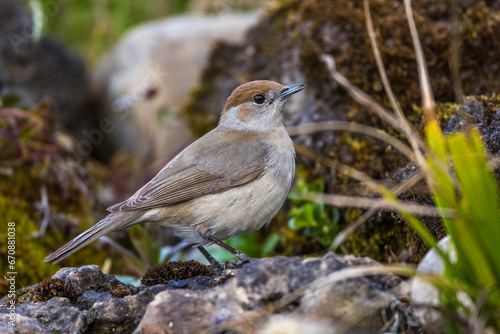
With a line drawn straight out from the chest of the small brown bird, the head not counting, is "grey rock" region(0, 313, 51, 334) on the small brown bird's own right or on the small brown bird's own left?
on the small brown bird's own right

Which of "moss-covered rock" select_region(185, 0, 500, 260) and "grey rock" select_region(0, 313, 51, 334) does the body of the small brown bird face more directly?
the moss-covered rock

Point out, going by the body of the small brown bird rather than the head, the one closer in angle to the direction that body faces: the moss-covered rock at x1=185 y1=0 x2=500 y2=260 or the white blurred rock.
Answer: the moss-covered rock

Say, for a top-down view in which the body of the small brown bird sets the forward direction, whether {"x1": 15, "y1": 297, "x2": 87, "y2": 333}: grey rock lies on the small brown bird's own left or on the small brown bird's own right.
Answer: on the small brown bird's own right

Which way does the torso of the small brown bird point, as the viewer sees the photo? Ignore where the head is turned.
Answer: to the viewer's right

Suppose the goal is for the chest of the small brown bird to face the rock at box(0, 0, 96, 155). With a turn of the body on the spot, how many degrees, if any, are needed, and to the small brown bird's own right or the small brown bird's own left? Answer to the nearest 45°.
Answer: approximately 90° to the small brown bird's own left
